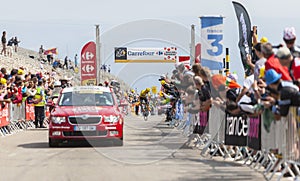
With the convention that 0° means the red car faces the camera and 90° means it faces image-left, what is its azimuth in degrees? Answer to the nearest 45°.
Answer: approximately 0°

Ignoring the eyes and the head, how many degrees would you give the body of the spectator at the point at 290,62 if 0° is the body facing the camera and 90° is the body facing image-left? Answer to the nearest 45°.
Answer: approximately 90°

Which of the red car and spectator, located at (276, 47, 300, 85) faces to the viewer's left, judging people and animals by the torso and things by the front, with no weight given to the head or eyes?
the spectator

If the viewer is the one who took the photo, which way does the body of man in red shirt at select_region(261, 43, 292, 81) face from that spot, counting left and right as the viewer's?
facing away from the viewer and to the left of the viewer

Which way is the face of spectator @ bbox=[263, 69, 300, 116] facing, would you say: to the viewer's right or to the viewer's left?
to the viewer's left
